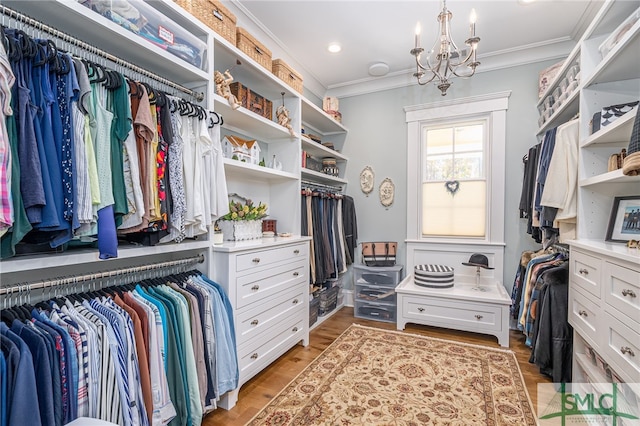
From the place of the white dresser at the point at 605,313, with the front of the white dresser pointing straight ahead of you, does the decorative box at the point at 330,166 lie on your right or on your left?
on your right

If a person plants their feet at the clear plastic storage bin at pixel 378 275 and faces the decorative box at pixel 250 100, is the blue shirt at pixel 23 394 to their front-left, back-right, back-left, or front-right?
front-left

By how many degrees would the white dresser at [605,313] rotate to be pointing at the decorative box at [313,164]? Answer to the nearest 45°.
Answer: approximately 45° to its right

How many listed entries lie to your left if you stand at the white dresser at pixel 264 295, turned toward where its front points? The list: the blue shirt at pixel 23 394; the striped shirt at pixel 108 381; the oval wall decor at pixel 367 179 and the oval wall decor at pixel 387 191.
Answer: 2

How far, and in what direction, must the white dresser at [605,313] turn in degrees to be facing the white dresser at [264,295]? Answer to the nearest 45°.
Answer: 0° — it already faces it

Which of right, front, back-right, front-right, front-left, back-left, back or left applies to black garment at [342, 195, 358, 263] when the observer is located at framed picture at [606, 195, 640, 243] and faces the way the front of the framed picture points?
front-right

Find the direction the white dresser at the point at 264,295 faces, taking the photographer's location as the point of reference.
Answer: facing the viewer and to the right of the viewer

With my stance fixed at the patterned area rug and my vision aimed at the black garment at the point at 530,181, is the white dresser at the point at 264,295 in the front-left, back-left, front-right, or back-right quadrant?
back-left

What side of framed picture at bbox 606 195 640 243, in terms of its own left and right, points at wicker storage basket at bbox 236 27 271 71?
front

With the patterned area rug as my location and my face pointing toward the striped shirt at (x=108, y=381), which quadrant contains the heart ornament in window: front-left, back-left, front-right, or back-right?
back-right

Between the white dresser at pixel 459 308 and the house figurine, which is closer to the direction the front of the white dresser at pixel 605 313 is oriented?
the house figurine

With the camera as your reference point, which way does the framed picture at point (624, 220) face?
facing the viewer and to the left of the viewer

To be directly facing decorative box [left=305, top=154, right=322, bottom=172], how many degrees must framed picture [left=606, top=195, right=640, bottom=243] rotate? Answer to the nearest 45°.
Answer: approximately 45° to its right

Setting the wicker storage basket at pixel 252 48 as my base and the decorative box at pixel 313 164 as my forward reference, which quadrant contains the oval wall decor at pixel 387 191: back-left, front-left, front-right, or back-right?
front-right

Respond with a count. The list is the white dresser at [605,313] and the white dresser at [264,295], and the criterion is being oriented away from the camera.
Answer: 0

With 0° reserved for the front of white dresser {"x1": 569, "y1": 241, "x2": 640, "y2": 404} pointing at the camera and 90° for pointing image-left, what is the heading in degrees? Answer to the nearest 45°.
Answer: approximately 45°

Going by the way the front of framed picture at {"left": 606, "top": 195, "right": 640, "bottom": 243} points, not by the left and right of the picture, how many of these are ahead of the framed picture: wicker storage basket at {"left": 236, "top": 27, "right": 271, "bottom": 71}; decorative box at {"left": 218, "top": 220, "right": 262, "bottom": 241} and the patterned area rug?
3
